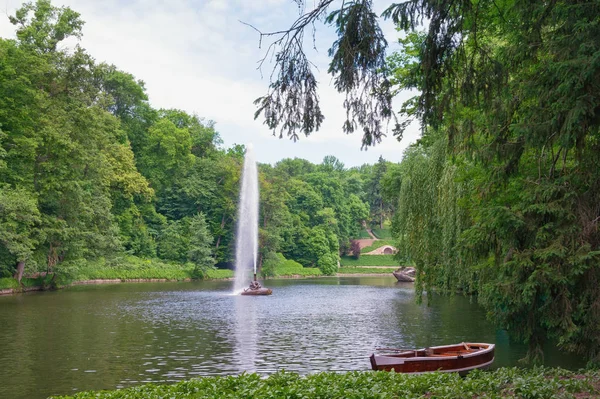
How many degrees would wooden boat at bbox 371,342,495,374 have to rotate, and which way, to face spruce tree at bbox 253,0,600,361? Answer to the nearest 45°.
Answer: approximately 90° to its left
